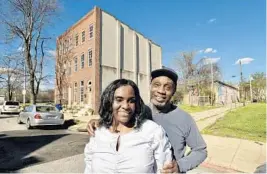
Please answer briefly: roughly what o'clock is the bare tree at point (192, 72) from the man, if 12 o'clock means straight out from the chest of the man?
The bare tree is roughly at 5 o'clock from the man.

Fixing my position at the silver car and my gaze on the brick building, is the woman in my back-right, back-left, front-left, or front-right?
back-right

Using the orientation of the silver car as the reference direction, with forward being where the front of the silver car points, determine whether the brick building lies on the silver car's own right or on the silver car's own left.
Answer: on the silver car's own right

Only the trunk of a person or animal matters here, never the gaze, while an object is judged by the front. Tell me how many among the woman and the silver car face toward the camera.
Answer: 1

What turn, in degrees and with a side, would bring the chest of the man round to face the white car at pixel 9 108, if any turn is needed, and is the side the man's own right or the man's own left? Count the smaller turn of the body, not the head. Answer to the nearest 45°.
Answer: approximately 90° to the man's own right

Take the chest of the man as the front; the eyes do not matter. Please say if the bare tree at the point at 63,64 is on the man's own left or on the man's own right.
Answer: on the man's own right

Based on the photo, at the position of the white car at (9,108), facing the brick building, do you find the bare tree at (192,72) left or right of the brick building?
left

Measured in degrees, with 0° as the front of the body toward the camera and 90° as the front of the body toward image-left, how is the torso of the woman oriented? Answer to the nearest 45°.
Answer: approximately 0°
